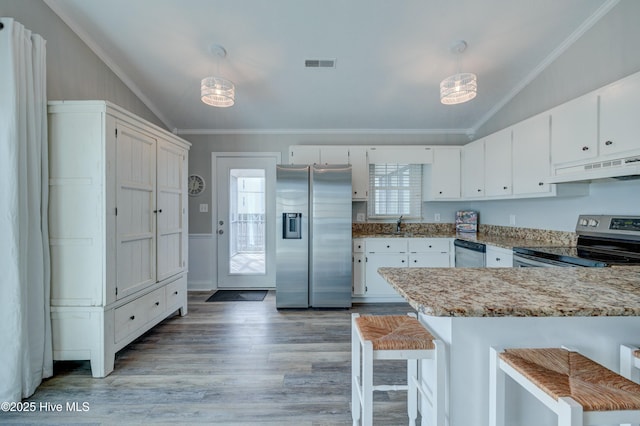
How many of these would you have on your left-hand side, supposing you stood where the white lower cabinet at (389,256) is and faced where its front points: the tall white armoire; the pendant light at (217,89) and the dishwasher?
1

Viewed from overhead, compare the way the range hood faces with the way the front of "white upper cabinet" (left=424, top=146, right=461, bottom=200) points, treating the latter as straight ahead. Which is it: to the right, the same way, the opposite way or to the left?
to the right

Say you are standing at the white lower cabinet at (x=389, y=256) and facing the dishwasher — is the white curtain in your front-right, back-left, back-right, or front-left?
back-right

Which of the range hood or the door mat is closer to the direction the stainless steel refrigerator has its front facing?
the range hood

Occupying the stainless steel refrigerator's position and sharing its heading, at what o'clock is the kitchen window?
The kitchen window is roughly at 8 o'clock from the stainless steel refrigerator.

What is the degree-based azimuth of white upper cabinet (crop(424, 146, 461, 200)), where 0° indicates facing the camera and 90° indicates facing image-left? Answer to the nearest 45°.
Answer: approximately 0°

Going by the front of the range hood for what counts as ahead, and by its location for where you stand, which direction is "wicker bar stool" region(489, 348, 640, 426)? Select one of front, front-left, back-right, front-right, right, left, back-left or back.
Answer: front-left

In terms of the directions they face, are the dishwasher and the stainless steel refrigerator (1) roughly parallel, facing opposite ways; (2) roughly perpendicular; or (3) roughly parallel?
roughly perpendicular

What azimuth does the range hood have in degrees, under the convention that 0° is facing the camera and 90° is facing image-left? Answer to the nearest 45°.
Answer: approximately 45°

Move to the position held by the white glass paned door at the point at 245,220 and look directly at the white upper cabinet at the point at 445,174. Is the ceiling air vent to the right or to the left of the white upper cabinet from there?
right

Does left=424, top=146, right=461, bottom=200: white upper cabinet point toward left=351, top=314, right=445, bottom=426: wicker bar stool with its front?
yes

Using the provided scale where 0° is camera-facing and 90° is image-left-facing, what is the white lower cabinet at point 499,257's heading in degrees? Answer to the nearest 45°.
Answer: approximately 45°
